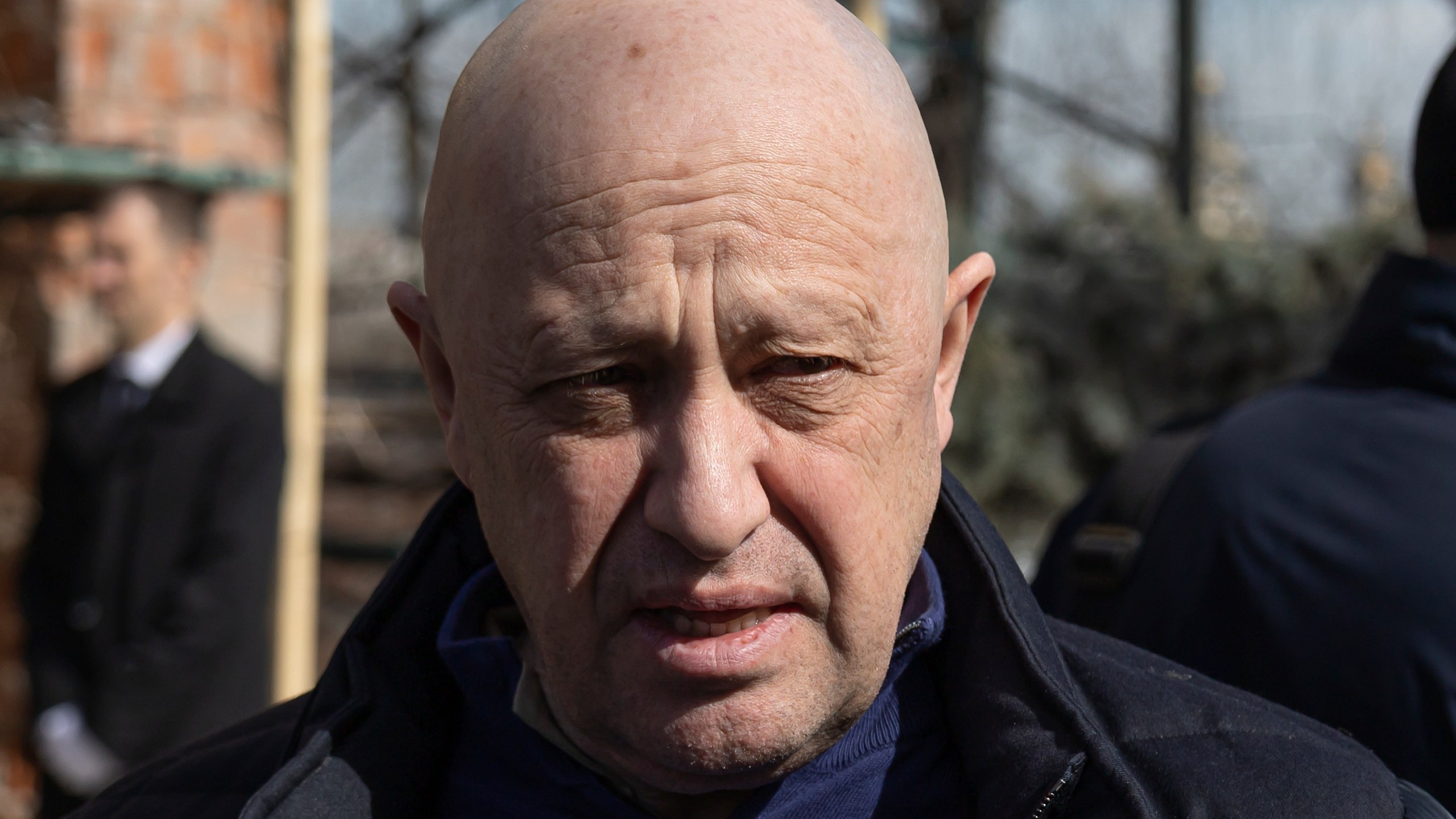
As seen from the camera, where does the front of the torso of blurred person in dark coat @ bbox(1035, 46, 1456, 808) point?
away from the camera

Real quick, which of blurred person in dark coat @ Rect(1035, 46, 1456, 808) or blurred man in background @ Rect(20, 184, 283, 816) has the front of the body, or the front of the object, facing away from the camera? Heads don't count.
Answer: the blurred person in dark coat

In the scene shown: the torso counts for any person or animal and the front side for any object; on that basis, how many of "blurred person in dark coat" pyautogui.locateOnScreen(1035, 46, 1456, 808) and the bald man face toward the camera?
1

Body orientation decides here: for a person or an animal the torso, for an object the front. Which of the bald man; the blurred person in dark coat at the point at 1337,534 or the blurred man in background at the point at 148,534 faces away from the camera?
the blurred person in dark coat

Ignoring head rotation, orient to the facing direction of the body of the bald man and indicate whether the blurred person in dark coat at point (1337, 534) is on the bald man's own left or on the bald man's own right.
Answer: on the bald man's own left

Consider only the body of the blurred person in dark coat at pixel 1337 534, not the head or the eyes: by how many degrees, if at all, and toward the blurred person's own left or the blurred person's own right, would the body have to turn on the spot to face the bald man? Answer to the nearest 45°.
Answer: approximately 135° to the blurred person's own left

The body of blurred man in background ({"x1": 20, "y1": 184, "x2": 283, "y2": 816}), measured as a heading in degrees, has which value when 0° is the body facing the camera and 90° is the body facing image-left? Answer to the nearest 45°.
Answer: approximately 45°

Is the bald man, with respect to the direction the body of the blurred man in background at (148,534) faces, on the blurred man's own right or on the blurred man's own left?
on the blurred man's own left

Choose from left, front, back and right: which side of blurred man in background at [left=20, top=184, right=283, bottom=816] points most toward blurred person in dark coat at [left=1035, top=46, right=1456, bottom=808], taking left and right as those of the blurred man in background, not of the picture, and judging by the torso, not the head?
left

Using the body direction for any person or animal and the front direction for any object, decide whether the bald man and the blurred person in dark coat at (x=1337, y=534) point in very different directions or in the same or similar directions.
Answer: very different directions

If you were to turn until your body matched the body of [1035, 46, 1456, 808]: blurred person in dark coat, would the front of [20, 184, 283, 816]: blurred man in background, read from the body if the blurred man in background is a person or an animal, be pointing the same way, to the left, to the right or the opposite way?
the opposite way

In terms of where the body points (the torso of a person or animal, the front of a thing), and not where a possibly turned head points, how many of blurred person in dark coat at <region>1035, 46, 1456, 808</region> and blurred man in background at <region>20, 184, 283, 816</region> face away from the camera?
1
